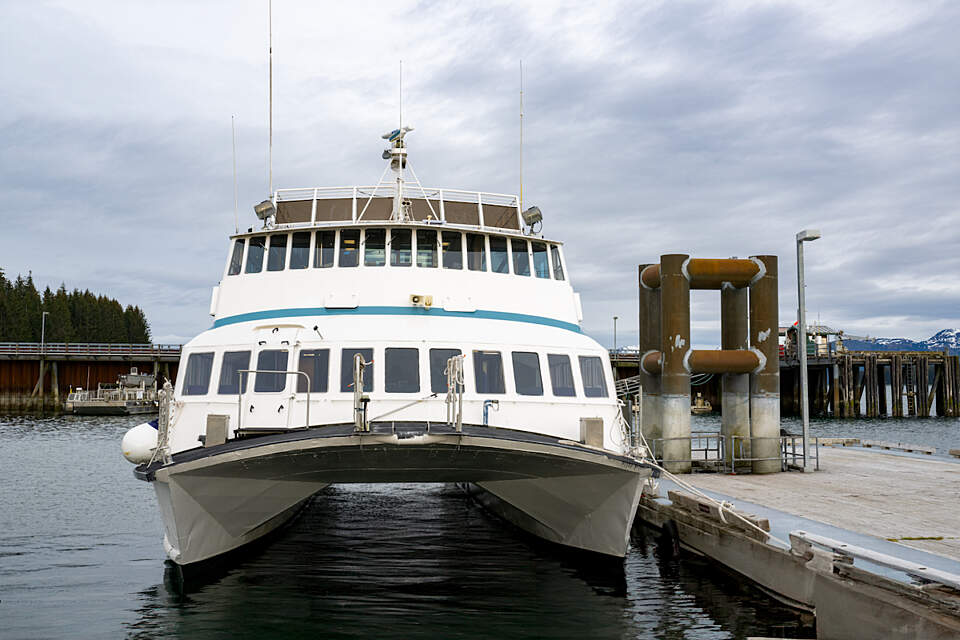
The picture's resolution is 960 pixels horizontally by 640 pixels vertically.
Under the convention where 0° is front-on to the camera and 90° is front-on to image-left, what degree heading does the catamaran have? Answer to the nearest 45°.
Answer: approximately 0°
